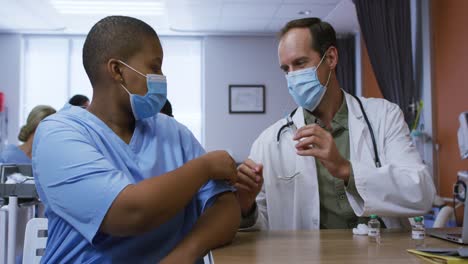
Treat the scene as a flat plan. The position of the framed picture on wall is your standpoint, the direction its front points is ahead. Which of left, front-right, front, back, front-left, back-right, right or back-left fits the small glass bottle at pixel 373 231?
front

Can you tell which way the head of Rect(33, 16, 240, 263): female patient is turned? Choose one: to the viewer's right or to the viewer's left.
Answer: to the viewer's right

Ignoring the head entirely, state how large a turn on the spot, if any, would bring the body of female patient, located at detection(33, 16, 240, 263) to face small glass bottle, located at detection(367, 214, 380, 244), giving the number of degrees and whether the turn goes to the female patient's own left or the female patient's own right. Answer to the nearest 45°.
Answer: approximately 45° to the female patient's own left

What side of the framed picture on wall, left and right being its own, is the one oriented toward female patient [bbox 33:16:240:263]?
front

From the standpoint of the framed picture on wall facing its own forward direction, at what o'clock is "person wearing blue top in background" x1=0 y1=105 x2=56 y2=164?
The person wearing blue top in background is roughly at 1 o'clock from the framed picture on wall.

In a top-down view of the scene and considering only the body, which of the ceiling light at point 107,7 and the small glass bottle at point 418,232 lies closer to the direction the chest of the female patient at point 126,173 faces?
the small glass bottle

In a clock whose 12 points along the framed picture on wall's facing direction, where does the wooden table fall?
The wooden table is roughly at 12 o'clock from the framed picture on wall.

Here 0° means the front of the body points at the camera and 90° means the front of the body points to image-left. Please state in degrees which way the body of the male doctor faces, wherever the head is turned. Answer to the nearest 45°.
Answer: approximately 45°

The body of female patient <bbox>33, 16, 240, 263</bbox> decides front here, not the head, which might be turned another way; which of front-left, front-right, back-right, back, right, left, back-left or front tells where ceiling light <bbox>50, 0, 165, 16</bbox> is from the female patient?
back-left

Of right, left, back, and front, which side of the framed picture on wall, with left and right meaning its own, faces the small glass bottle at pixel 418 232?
front

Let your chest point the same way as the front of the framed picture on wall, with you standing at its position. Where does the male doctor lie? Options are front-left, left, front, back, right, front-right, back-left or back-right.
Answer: front

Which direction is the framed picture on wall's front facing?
toward the camera

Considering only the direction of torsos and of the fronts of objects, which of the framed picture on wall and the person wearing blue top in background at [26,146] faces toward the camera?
the framed picture on wall
